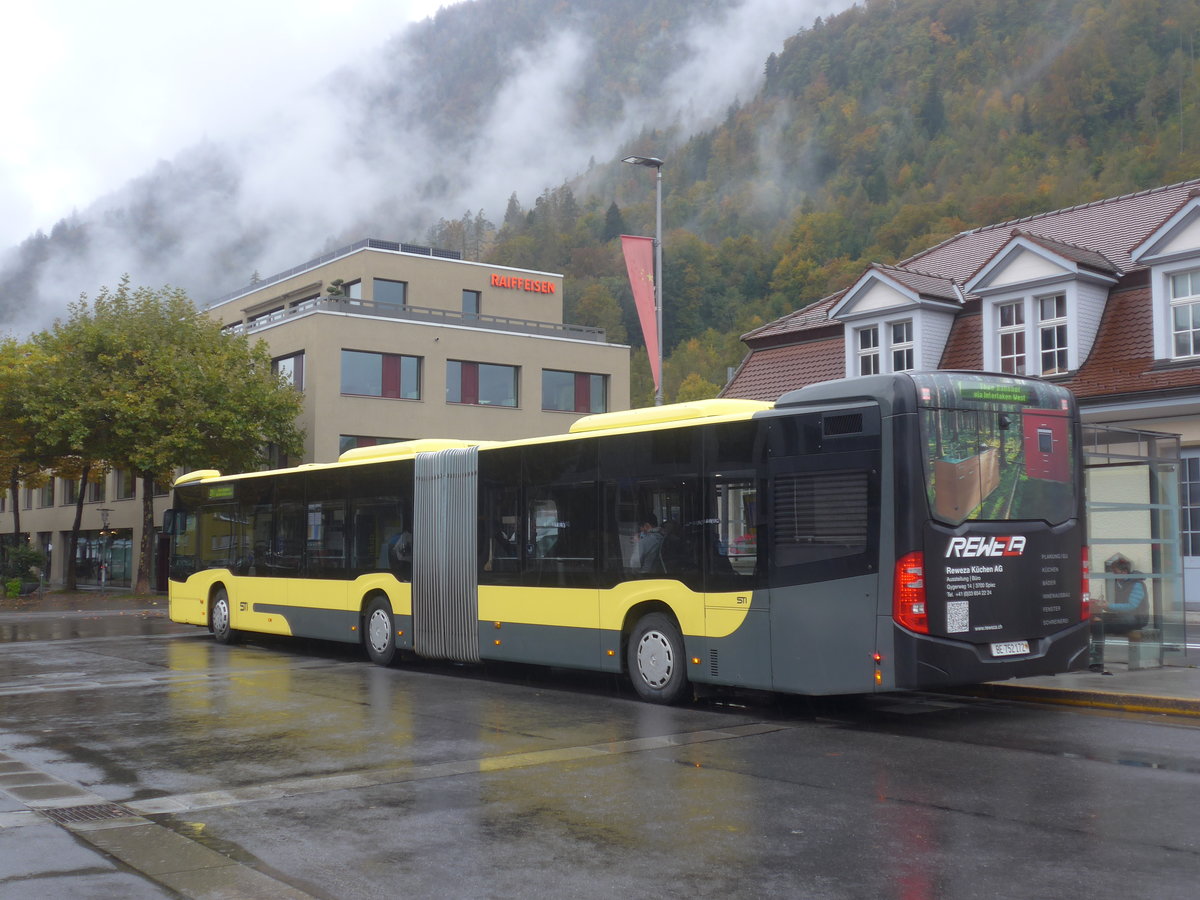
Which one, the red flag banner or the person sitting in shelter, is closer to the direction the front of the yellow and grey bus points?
the red flag banner

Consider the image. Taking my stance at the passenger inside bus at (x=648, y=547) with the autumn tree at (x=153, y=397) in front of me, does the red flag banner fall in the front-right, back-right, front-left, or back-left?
front-right

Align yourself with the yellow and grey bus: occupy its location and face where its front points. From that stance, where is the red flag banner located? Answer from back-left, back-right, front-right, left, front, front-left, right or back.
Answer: front-right

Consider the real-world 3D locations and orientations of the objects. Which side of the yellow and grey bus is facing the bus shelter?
back

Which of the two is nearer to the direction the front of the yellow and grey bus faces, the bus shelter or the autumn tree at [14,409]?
the autumn tree

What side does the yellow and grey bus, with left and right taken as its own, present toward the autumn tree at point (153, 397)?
front

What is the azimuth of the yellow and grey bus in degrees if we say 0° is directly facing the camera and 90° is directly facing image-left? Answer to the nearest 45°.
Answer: approximately 135°

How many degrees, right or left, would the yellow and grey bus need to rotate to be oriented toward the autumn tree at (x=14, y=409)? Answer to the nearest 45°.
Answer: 0° — it already faces it
